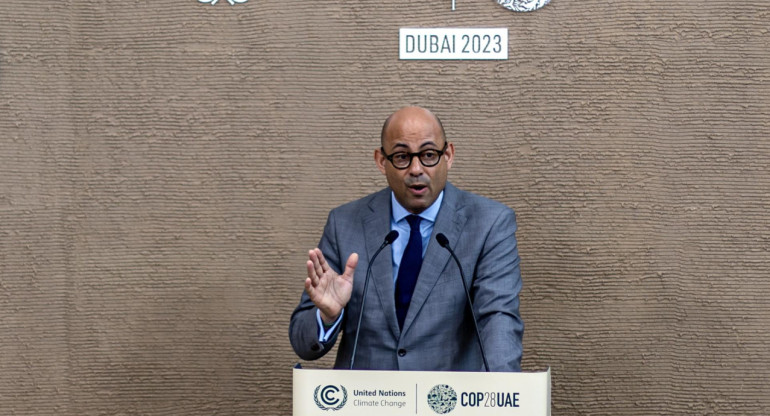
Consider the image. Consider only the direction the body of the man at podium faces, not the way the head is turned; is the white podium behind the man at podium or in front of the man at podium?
in front

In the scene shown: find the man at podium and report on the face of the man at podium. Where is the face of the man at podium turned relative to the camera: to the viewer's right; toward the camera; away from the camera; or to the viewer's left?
toward the camera

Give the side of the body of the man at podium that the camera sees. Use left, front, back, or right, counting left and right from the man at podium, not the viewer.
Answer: front
